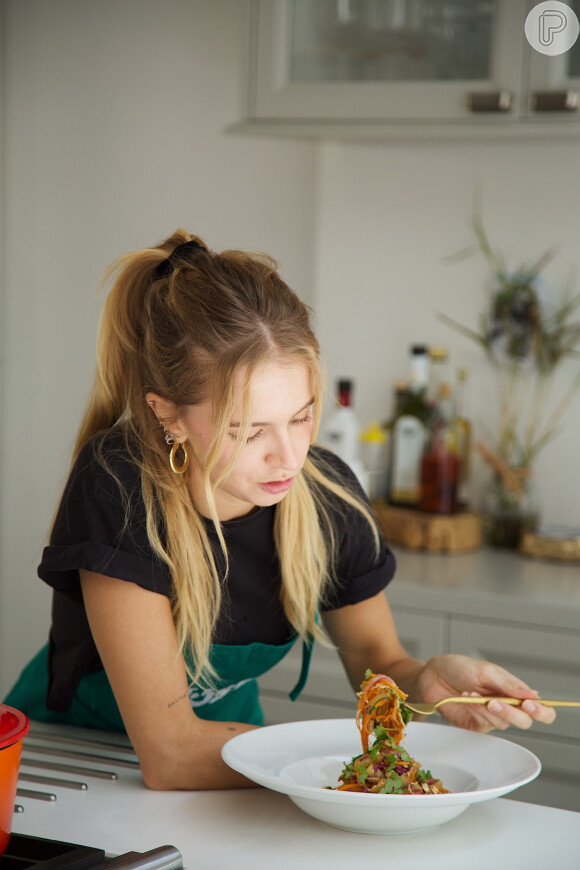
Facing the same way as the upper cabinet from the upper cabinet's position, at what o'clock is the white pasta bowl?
The white pasta bowl is roughly at 12 o'clock from the upper cabinet.

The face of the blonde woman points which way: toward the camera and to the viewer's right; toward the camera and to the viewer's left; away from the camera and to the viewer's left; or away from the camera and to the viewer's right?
toward the camera and to the viewer's right

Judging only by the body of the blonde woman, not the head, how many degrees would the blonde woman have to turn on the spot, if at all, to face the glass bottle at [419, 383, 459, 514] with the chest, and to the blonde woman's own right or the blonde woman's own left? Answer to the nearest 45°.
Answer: approximately 135° to the blonde woman's own left

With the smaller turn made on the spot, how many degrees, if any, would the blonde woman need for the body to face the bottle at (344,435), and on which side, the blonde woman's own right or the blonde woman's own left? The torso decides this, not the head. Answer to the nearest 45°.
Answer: approximately 135° to the blonde woman's own left

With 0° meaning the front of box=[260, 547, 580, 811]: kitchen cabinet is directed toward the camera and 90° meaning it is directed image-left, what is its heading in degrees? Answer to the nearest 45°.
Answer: approximately 0°

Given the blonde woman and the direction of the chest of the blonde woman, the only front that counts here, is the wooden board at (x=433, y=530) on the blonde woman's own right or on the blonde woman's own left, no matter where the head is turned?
on the blonde woman's own left

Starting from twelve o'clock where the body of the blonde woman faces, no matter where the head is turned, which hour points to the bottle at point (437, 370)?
The bottle is roughly at 8 o'clock from the blonde woman.

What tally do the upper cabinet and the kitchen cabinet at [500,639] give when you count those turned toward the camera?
2
